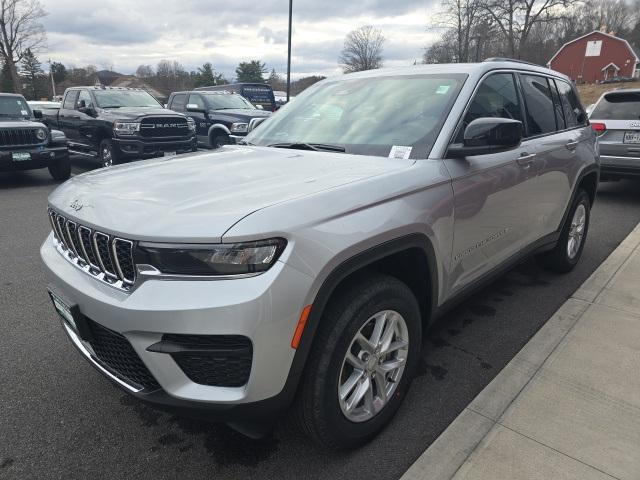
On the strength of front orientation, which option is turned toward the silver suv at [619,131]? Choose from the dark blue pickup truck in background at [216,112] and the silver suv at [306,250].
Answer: the dark blue pickup truck in background

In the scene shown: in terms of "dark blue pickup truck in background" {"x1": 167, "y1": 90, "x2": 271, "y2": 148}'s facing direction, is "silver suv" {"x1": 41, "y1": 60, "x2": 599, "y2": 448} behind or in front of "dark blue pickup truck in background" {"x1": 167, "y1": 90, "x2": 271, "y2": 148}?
in front

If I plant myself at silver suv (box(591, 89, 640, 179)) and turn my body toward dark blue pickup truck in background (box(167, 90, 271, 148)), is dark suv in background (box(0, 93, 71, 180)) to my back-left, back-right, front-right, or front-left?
front-left

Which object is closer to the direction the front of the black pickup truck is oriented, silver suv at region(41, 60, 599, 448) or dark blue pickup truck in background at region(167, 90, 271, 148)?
the silver suv

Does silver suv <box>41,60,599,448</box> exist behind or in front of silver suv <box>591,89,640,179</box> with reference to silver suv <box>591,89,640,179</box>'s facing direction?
behind

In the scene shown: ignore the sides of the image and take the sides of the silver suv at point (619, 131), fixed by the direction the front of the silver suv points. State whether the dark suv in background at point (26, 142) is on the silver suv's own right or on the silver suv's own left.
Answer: on the silver suv's own left

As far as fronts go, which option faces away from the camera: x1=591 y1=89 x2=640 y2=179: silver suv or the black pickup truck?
the silver suv

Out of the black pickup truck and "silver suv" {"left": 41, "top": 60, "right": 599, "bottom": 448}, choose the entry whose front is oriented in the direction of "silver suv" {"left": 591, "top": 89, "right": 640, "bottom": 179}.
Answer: the black pickup truck

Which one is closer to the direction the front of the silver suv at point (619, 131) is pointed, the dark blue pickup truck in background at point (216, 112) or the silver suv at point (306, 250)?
the dark blue pickup truck in background

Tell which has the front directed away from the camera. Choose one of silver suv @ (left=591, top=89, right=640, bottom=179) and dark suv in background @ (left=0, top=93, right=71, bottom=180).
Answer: the silver suv

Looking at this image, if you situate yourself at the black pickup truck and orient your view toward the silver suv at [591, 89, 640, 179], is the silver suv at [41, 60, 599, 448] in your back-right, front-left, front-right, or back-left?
front-right

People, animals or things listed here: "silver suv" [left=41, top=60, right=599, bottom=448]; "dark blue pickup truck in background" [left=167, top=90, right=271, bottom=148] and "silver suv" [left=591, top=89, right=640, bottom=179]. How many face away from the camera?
1

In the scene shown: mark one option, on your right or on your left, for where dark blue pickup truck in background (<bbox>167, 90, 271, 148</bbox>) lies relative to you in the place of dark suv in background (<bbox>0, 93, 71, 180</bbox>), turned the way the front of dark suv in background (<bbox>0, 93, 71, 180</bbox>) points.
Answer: on your left

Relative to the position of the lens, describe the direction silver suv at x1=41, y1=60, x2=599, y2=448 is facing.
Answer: facing the viewer and to the left of the viewer

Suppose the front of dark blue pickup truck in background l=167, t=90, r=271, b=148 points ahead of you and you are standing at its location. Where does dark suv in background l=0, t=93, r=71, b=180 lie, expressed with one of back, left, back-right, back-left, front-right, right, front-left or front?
right

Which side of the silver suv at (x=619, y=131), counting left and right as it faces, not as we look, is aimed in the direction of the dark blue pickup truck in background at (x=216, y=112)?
left

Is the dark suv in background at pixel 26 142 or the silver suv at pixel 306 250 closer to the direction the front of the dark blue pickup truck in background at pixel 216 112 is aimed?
the silver suv

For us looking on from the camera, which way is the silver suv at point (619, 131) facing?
facing away from the viewer

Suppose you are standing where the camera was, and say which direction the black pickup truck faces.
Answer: facing the viewer and to the right of the viewer
